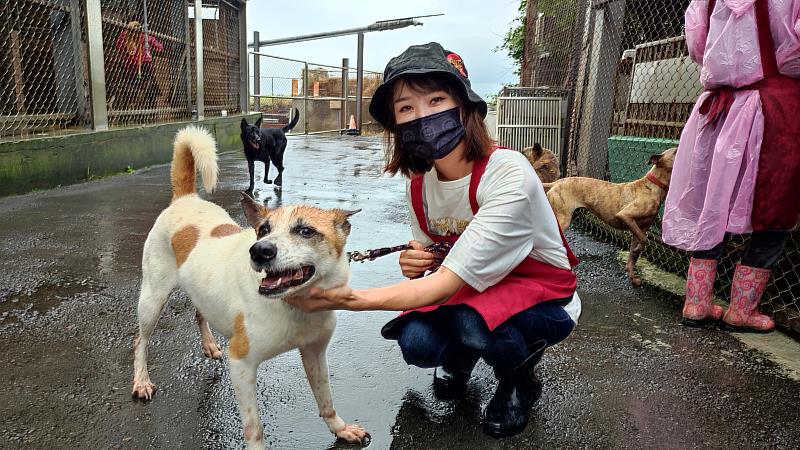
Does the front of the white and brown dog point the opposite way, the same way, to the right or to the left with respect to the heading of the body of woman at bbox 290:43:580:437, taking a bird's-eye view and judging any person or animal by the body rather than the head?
to the left

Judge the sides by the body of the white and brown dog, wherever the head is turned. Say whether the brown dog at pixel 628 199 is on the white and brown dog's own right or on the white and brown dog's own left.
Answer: on the white and brown dog's own left

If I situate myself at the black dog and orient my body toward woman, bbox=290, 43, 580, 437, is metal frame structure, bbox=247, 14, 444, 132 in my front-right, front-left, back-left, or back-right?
back-left

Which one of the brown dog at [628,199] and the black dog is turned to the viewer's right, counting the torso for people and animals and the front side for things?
the brown dog

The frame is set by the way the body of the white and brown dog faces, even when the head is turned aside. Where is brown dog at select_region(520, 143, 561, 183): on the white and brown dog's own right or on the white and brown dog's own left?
on the white and brown dog's own left

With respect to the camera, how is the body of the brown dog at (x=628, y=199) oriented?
to the viewer's right

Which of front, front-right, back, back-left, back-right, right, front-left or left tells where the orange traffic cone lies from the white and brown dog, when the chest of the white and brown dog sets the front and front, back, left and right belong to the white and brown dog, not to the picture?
back-left

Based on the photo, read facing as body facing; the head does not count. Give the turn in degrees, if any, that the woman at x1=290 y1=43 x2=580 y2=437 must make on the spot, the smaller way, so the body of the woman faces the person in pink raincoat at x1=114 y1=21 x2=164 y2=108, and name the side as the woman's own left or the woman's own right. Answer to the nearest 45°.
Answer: approximately 90° to the woman's own right

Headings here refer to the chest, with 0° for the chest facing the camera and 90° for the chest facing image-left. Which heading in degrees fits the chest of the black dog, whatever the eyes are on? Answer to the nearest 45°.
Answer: approximately 45°

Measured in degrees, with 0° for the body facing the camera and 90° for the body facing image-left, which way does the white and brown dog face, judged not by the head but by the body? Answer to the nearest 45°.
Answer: approximately 315°

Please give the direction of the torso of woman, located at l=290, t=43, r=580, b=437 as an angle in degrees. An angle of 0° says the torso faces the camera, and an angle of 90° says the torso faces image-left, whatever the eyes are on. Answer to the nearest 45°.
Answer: approximately 45°
